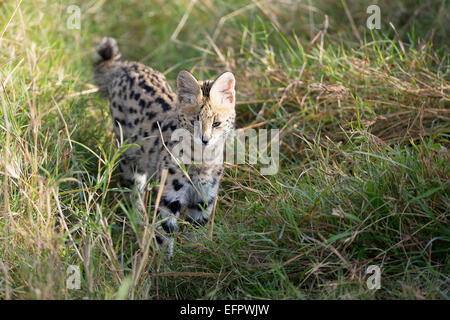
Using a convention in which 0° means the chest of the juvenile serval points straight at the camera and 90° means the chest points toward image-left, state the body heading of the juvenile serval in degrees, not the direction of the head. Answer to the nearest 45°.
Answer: approximately 315°
